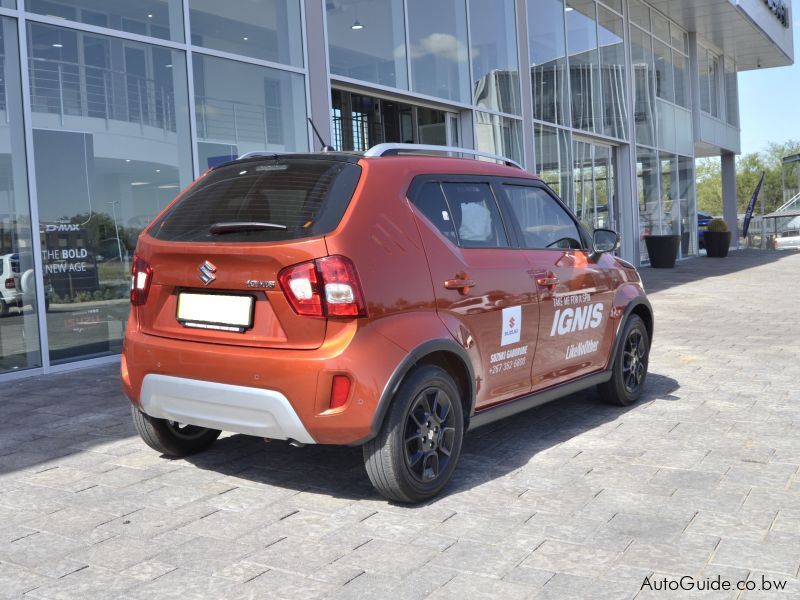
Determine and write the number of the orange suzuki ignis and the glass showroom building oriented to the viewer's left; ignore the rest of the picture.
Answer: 0

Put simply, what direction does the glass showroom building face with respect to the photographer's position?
facing the viewer and to the right of the viewer

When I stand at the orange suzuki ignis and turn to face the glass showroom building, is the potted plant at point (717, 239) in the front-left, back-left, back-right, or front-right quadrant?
front-right

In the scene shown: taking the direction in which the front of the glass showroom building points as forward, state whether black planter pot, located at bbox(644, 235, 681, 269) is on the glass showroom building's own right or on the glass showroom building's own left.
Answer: on the glass showroom building's own left

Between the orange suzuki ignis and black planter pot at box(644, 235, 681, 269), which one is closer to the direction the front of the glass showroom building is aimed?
the orange suzuki ignis

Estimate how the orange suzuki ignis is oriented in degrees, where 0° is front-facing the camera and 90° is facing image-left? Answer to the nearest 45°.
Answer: approximately 225°

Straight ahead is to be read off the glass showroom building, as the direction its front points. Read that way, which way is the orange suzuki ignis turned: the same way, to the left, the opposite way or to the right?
to the left

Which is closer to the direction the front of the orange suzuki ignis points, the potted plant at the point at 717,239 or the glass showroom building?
the potted plant
